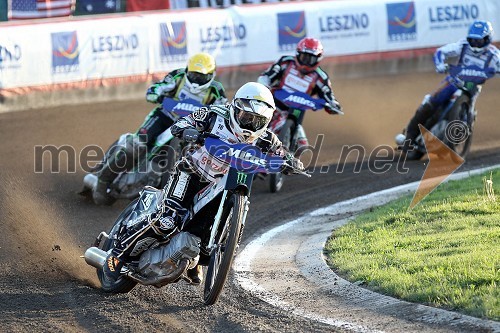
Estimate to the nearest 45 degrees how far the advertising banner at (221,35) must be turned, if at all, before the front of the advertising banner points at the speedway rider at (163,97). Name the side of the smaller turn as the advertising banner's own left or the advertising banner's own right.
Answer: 0° — it already faces them

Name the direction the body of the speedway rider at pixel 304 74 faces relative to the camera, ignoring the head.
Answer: toward the camera

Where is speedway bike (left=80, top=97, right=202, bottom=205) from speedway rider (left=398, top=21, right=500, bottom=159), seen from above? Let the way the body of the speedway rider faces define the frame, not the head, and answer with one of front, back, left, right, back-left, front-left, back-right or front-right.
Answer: front-right

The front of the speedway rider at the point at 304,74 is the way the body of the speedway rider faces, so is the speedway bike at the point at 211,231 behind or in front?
in front

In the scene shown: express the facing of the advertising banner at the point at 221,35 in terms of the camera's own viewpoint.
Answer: facing the viewer

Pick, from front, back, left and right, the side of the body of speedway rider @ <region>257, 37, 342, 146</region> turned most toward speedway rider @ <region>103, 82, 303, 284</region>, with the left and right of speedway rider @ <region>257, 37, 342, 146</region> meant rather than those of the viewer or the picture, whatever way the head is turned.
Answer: front

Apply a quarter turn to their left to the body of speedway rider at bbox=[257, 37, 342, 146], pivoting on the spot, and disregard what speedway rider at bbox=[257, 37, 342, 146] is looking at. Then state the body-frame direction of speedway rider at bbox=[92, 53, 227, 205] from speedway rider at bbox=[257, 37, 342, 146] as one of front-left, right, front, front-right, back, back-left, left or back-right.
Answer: back-right

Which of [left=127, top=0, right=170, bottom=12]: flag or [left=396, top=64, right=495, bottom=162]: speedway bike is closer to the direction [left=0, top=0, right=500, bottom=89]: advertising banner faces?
the speedway bike

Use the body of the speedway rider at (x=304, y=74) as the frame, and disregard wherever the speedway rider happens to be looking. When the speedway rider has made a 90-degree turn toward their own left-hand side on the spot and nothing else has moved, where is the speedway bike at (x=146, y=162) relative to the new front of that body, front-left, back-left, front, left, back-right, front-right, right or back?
back-right

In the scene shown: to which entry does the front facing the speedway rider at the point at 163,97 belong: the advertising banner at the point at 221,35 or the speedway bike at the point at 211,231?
the advertising banner
